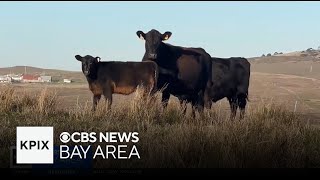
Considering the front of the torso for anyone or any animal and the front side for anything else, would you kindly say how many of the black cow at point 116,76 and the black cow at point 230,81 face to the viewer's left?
2

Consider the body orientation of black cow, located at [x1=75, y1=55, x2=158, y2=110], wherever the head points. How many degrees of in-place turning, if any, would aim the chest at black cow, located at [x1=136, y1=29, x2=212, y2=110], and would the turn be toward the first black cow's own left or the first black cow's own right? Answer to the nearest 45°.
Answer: approximately 135° to the first black cow's own right

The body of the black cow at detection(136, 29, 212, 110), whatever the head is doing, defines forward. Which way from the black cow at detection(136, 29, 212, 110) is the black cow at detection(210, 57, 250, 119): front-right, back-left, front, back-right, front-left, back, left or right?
back

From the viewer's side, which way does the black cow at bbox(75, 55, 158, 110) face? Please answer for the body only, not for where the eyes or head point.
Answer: to the viewer's left

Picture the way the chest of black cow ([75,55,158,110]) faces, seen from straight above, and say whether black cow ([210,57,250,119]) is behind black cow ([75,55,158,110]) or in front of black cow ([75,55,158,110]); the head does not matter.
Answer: behind

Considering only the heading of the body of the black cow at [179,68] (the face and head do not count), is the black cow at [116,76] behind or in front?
in front

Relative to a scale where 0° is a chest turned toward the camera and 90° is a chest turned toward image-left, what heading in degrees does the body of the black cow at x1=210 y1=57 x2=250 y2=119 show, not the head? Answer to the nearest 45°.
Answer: approximately 90°
